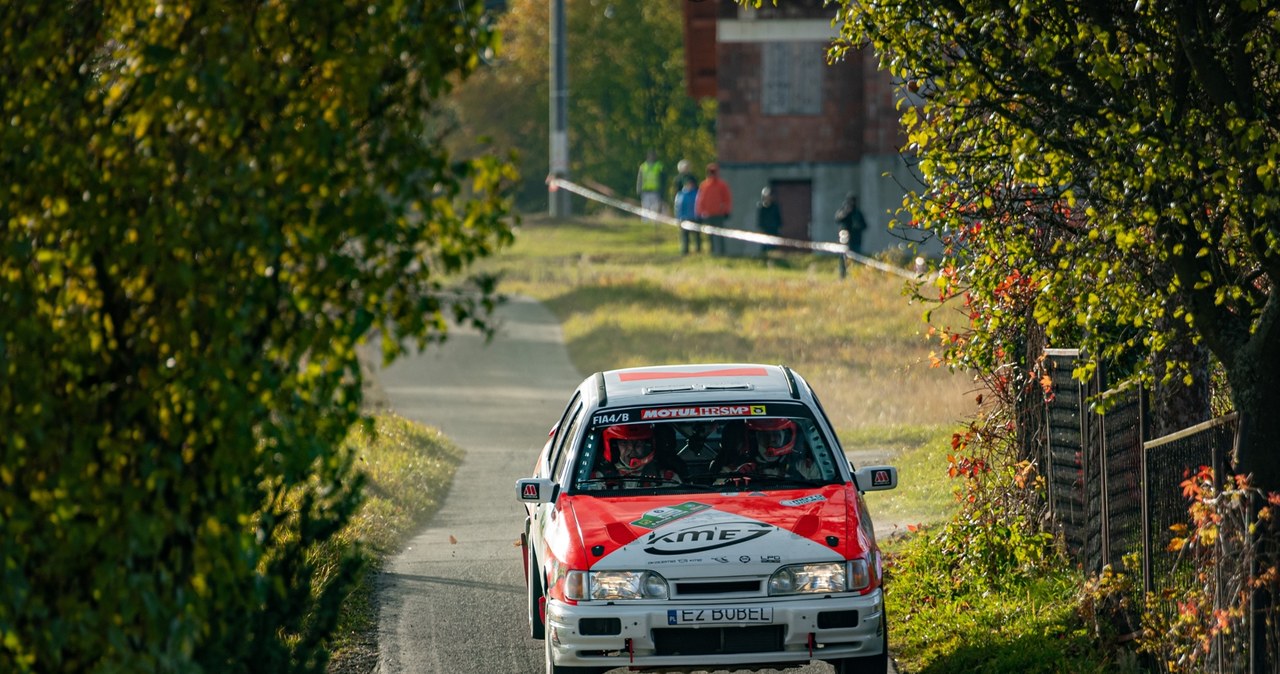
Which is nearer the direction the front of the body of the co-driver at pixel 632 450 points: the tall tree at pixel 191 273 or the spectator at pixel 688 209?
the tall tree

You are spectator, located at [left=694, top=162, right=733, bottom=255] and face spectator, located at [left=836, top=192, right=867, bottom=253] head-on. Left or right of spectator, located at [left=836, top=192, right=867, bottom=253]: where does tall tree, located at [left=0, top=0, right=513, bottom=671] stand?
right

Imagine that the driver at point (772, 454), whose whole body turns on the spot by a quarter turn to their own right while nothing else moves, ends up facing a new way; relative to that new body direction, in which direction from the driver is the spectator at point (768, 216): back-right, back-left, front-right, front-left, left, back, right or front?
right

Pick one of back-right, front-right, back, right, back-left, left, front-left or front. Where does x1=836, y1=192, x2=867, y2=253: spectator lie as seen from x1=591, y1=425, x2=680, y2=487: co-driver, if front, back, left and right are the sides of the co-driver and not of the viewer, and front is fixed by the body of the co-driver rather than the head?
back

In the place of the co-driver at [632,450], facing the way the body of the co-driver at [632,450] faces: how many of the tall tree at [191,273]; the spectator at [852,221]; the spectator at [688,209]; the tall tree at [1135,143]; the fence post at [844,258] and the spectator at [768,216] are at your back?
4

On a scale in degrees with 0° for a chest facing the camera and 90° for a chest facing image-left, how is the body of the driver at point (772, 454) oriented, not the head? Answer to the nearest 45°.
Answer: approximately 0°

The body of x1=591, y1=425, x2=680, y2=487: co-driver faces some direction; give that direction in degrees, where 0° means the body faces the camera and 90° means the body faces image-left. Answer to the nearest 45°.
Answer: approximately 0°

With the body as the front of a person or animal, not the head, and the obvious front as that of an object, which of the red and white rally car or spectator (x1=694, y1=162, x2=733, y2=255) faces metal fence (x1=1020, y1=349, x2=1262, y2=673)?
the spectator

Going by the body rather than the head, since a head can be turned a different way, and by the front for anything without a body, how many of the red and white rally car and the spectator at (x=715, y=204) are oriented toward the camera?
2

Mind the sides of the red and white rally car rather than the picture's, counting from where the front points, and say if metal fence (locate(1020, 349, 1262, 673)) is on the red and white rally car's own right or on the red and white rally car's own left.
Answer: on the red and white rally car's own left
